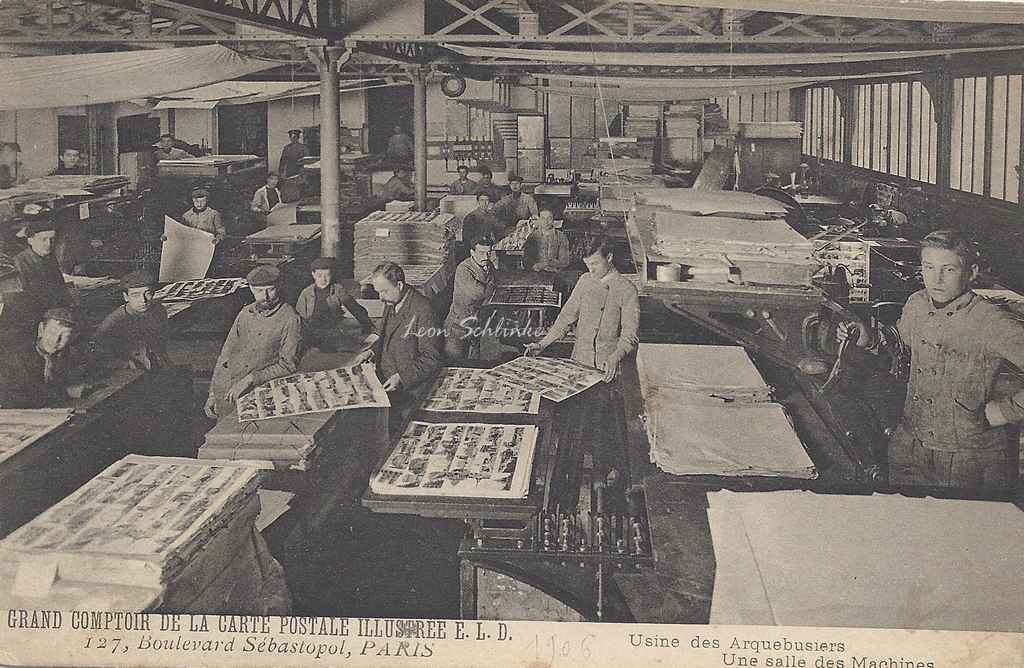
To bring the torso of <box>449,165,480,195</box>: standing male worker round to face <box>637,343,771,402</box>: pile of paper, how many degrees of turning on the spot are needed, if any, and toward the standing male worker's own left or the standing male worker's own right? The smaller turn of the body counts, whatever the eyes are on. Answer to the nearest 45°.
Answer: approximately 45° to the standing male worker's own left

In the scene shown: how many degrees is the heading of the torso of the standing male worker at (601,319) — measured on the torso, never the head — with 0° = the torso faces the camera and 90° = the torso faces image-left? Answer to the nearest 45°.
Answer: approximately 45°
